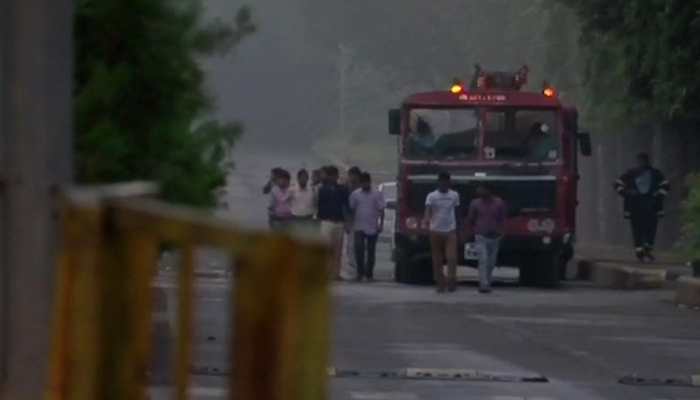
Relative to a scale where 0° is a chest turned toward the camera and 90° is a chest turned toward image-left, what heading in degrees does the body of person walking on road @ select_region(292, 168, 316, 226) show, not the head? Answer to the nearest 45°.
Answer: approximately 0°

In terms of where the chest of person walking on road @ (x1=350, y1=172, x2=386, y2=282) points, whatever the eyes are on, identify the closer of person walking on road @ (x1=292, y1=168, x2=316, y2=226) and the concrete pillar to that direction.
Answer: the concrete pillar

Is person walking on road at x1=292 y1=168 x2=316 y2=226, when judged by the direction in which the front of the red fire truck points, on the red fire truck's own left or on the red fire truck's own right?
on the red fire truck's own right

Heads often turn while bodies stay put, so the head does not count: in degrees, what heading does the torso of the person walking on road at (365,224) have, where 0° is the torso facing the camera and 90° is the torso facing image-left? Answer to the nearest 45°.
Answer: approximately 0°

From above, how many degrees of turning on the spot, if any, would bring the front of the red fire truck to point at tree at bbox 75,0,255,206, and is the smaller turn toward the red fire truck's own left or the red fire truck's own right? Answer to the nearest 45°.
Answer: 0° — it already faces it
